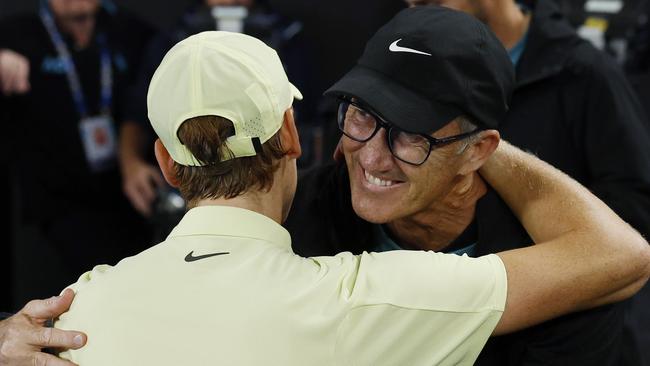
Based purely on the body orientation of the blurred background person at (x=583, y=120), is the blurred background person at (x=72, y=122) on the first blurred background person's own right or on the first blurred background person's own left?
on the first blurred background person's own right

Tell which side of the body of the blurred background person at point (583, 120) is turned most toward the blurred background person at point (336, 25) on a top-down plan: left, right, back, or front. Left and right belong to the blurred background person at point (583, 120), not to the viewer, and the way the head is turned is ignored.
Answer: right

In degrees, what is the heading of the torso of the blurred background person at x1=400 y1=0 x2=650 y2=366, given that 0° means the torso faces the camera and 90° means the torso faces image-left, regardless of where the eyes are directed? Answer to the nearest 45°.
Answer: approximately 45°
